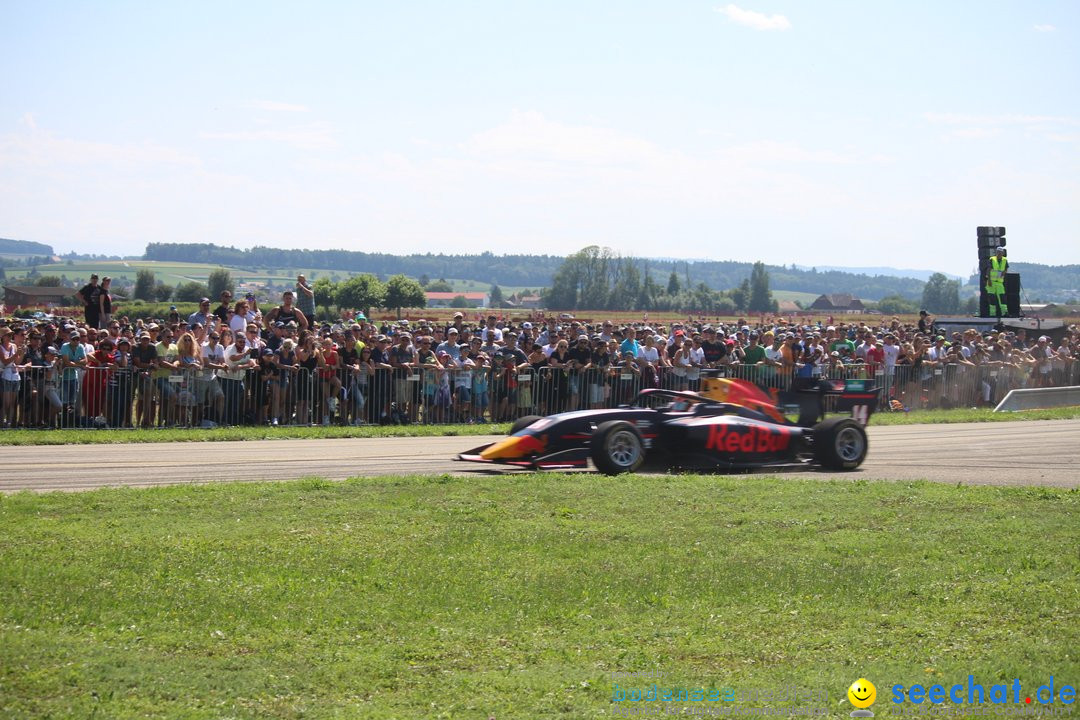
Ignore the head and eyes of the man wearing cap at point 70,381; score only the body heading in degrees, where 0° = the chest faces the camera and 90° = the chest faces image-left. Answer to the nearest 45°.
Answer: approximately 315°

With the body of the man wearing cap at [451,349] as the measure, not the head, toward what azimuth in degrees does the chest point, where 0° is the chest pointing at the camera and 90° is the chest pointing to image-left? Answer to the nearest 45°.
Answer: approximately 0°

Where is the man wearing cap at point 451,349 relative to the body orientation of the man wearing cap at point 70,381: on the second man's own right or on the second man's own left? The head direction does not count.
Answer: on the second man's own left

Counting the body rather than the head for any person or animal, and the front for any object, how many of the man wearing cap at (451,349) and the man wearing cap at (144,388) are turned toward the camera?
2

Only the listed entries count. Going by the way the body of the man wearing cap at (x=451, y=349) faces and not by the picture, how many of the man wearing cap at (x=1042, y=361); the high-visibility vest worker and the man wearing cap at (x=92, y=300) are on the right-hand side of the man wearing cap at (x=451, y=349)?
1

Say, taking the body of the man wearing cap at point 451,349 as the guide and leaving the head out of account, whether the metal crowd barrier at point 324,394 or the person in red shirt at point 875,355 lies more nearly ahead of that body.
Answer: the metal crowd barrier

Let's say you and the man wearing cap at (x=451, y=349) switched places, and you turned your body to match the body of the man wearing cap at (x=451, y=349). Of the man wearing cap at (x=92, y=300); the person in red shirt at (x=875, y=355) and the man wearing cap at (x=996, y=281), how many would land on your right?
1

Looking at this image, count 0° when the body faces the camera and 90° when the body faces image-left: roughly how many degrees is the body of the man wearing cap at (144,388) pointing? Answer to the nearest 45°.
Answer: approximately 0°
